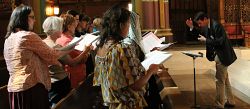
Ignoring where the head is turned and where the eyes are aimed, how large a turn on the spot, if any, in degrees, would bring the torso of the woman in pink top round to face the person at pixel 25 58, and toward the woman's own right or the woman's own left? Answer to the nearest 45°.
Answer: approximately 90° to the woman's own right

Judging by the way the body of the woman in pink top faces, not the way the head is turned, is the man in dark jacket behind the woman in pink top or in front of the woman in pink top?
in front

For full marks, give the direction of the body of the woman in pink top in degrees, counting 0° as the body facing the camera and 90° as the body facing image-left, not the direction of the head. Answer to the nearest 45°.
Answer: approximately 270°

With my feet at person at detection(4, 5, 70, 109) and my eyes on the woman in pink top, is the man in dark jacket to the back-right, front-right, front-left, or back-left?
front-right
